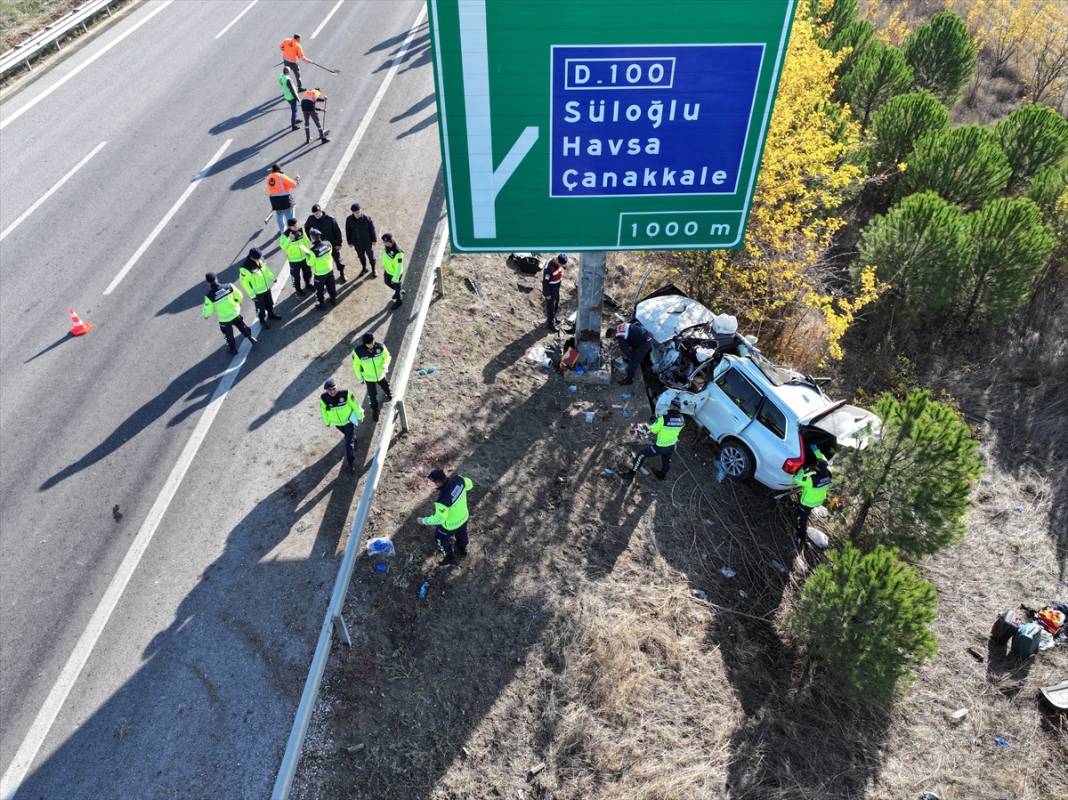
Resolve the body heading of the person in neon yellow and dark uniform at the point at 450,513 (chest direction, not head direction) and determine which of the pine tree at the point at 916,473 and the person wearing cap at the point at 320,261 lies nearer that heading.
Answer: the person wearing cap

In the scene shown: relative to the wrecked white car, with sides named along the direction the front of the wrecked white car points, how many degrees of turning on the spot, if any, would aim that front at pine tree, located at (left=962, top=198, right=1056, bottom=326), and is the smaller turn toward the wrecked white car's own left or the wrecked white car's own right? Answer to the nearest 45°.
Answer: approximately 90° to the wrecked white car's own right

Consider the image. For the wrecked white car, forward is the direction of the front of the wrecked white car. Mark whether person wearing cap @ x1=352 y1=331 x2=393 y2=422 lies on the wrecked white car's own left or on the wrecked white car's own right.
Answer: on the wrecked white car's own left

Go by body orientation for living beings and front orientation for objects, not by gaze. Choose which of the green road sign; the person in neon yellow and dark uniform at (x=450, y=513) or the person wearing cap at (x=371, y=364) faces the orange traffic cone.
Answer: the person in neon yellow and dark uniform

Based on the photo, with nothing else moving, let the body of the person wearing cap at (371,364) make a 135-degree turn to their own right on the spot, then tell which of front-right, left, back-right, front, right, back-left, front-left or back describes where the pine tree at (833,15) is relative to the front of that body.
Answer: right

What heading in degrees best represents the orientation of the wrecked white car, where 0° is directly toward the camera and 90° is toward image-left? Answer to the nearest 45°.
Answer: approximately 135°

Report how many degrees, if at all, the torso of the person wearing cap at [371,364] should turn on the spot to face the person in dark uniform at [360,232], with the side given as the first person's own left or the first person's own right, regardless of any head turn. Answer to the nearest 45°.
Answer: approximately 180°

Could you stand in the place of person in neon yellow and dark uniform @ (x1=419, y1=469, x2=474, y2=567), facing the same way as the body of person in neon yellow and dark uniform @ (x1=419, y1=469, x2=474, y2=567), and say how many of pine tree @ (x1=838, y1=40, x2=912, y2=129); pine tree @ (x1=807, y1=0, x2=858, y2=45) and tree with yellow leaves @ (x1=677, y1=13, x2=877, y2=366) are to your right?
3

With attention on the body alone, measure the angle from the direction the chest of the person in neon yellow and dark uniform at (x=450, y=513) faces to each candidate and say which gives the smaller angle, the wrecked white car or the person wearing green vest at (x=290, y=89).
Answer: the person wearing green vest

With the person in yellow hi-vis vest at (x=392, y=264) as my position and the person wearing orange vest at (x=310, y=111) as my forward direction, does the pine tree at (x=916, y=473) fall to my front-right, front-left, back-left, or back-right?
back-right

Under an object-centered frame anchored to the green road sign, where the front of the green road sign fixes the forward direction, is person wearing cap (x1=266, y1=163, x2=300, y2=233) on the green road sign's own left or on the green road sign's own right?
on the green road sign's own right

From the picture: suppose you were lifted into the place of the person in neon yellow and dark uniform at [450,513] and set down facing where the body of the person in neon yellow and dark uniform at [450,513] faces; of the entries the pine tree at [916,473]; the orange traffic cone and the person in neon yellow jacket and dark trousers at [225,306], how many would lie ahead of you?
2

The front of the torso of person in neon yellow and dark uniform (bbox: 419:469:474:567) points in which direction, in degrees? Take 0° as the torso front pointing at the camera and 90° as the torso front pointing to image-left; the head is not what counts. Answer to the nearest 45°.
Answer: approximately 135°

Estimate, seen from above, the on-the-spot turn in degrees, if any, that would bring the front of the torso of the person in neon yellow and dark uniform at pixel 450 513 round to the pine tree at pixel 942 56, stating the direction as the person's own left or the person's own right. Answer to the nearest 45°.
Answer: approximately 90° to the person's own right

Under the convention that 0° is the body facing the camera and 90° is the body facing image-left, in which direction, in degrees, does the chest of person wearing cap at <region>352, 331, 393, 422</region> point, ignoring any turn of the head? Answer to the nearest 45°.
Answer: approximately 0°
